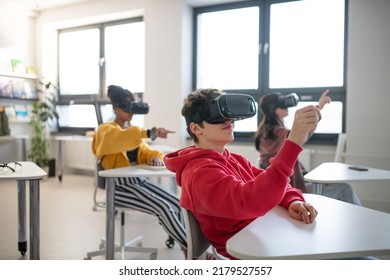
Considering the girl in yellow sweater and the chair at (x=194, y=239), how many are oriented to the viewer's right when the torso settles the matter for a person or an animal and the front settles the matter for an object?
2

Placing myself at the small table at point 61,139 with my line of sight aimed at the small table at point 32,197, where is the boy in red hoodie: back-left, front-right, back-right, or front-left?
front-left

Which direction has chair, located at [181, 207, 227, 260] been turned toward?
to the viewer's right

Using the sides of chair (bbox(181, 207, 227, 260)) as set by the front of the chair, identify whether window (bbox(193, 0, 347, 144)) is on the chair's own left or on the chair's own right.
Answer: on the chair's own left

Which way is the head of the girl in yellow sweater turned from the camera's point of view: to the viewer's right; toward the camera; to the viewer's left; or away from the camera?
to the viewer's right

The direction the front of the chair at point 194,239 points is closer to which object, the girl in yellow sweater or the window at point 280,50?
the window

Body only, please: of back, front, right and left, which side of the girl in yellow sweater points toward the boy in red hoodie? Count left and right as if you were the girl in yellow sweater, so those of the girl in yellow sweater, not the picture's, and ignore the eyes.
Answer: right

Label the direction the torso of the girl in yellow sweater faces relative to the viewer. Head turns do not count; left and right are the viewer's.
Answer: facing to the right of the viewer
